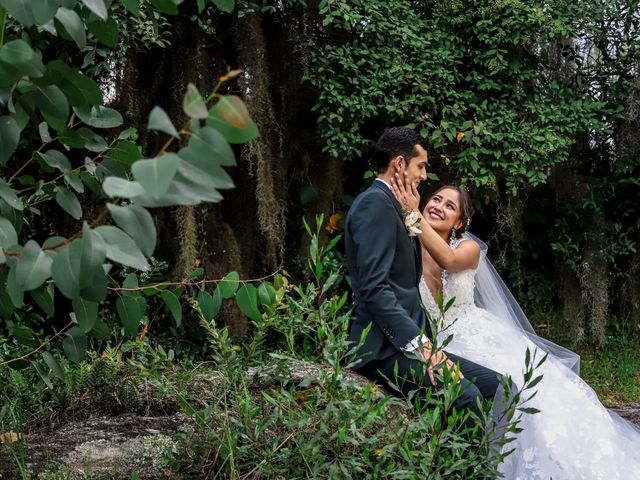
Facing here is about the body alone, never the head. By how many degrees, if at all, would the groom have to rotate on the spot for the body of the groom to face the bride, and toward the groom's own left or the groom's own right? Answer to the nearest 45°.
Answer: approximately 45° to the groom's own left

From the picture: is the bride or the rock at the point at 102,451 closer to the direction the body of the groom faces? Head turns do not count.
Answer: the bride

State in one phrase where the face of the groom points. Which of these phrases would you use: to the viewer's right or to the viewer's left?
to the viewer's right

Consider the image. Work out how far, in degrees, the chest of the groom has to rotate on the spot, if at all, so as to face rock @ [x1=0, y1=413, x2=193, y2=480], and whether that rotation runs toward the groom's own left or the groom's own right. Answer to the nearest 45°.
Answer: approximately 135° to the groom's own right

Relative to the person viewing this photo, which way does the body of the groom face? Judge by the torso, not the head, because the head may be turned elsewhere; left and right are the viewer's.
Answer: facing to the right of the viewer
